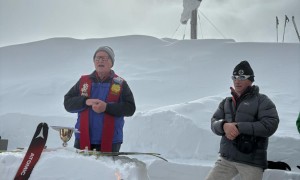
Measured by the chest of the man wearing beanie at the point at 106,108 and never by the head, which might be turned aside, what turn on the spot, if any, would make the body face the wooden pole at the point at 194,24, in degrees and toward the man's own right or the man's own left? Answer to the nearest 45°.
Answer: approximately 180°

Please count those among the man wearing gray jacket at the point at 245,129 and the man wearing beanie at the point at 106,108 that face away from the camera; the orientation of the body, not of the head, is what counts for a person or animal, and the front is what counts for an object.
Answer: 0

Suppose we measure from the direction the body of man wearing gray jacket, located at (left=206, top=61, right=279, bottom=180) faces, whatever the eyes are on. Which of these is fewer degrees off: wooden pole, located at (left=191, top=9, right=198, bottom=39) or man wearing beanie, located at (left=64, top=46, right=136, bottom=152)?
the man wearing beanie

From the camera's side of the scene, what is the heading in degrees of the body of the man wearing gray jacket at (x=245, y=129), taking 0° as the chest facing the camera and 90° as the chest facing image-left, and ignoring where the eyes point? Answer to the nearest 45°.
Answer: approximately 45°

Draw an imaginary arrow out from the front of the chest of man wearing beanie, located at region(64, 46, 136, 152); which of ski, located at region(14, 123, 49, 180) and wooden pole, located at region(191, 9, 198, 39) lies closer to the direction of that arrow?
the ski

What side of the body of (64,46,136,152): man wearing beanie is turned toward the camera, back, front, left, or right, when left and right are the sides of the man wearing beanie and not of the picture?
front

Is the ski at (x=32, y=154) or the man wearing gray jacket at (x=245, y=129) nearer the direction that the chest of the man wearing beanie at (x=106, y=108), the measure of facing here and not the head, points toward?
the ski

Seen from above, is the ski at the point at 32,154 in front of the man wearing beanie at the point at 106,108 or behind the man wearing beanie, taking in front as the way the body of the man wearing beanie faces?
in front

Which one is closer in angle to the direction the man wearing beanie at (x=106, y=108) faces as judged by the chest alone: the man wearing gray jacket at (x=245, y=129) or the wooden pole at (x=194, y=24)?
the man wearing gray jacket

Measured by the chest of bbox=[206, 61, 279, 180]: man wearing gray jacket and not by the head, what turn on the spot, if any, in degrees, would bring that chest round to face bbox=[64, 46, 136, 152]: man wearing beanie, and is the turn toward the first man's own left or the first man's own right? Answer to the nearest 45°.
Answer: approximately 45° to the first man's own right

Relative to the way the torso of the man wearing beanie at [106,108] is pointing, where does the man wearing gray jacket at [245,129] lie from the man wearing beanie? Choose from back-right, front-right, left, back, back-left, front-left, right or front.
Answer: left

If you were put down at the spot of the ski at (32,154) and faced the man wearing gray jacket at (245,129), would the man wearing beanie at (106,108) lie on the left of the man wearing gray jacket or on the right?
left

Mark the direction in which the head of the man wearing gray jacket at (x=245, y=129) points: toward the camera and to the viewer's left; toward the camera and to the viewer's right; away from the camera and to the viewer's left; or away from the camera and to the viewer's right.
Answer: toward the camera and to the viewer's left
